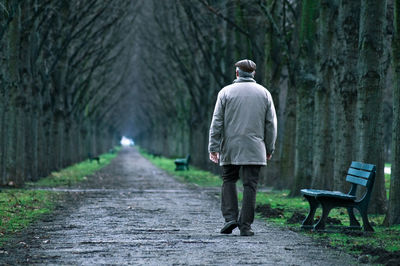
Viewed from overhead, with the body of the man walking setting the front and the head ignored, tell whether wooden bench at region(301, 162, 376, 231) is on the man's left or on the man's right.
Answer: on the man's right

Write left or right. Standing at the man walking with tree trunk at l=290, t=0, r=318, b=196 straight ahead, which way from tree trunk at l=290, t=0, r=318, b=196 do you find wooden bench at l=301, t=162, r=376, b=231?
right

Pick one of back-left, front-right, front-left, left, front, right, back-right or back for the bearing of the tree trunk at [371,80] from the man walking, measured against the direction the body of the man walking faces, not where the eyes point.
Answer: front-right

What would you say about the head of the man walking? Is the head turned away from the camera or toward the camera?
away from the camera

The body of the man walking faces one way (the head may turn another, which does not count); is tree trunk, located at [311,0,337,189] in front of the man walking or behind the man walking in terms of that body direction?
in front

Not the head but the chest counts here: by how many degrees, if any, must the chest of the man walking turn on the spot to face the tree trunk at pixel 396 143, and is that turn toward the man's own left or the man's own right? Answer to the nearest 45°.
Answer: approximately 45° to the man's own right

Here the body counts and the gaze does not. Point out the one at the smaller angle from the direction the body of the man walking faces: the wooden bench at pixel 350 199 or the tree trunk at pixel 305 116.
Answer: the tree trunk

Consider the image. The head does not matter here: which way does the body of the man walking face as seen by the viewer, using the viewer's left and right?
facing away from the viewer

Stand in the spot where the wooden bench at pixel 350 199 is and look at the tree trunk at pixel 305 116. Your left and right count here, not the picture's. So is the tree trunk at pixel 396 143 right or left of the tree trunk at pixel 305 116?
right
